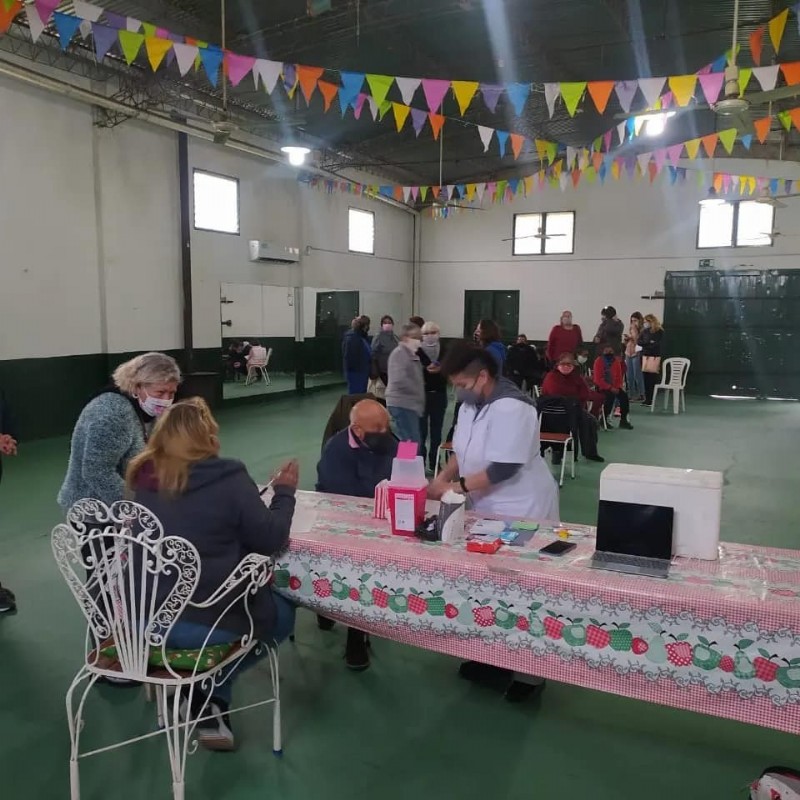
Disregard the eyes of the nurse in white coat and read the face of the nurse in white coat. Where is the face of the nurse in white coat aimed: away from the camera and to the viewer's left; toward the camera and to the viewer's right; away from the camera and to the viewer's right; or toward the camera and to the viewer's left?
toward the camera and to the viewer's left

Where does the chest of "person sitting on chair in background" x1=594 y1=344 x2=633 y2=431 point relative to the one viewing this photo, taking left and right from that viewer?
facing the viewer

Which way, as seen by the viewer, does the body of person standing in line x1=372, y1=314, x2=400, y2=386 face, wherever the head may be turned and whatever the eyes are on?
toward the camera

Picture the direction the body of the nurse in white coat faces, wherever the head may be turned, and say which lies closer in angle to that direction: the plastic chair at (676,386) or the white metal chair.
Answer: the white metal chair

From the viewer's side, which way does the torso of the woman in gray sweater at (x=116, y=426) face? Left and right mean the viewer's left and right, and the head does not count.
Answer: facing the viewer and to the right of the viewer

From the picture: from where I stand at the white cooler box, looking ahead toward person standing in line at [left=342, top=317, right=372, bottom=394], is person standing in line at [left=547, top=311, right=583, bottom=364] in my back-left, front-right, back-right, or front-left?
front-right

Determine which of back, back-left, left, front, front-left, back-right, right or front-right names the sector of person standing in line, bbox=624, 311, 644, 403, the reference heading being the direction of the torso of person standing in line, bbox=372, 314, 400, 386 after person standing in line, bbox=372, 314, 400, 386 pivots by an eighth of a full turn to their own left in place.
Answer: left

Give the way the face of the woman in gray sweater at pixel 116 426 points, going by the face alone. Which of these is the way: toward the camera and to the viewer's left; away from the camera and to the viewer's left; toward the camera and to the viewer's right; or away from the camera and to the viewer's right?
toward the camera and to the viewer's right

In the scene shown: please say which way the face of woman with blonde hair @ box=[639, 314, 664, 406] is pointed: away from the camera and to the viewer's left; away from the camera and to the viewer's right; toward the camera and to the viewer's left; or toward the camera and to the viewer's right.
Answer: toward the camera and to the viewer's left

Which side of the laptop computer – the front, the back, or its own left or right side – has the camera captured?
front

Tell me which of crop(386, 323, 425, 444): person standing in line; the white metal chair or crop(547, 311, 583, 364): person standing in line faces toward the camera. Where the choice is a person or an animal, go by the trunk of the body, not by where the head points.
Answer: crop(547, 311, 583, 364): person standing in line

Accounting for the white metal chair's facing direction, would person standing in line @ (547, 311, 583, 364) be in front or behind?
in front

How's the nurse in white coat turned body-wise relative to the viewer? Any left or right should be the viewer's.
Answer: facing the viewer and to the left of the viewer

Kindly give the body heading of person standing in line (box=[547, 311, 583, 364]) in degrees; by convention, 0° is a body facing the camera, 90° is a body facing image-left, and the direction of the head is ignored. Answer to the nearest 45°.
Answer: approximately 0°

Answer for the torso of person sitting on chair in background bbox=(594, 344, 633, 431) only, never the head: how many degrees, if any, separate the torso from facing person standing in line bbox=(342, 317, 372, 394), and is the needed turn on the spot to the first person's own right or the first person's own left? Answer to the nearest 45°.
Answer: approximately 45° to the first person's own right

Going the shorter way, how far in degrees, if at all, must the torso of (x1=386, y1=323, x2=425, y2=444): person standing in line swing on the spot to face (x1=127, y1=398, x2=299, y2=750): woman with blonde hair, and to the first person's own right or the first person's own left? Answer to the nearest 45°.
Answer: approximately 90° to the first person's own right

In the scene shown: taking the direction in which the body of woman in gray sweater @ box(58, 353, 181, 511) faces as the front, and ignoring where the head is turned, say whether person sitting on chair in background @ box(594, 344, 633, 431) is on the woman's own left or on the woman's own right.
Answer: on the woman's own left
